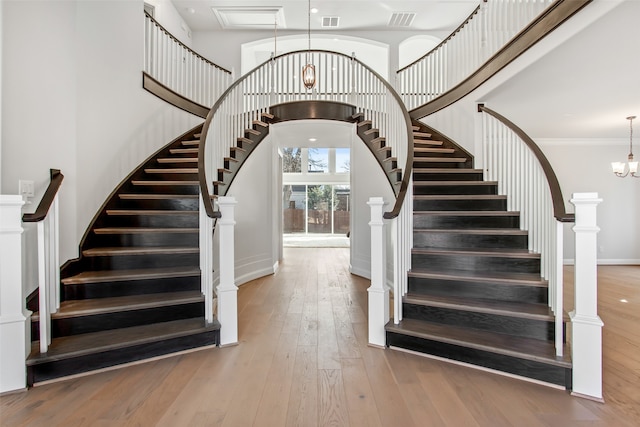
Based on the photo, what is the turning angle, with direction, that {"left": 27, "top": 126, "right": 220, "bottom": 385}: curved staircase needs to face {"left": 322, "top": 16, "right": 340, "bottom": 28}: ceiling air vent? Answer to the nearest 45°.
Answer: approximately 135° to its left

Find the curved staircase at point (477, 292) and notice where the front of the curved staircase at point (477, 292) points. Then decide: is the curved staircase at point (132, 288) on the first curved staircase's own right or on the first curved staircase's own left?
on the first curved staircase's own right

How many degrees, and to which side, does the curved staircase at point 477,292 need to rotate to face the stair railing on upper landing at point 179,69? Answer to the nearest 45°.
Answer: approximately 90° to its right

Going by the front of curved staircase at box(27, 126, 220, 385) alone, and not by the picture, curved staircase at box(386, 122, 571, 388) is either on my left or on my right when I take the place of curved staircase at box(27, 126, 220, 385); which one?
on my left

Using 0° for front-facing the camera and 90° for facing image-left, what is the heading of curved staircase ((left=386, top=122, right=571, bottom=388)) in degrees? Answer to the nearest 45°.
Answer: approximately 0°

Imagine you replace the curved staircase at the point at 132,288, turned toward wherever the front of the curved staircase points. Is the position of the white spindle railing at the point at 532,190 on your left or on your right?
on your left

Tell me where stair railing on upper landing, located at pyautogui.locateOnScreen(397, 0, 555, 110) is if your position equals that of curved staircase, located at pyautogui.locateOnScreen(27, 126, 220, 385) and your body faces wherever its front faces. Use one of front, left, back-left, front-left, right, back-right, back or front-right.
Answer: left

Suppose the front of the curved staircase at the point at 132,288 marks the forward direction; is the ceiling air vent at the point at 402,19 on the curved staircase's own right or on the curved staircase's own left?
on the curved staircase's own left

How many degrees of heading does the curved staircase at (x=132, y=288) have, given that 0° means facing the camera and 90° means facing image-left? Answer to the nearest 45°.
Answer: approximately 0°

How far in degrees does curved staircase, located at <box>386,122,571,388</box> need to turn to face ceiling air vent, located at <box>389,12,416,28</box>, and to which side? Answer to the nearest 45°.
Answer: approximately 180°

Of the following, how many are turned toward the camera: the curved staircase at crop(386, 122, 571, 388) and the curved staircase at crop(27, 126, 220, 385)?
2

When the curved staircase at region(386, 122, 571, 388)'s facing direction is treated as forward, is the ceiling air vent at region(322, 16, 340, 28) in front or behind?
behind

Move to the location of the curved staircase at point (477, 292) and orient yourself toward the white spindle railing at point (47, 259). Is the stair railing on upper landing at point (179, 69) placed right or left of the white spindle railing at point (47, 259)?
right
